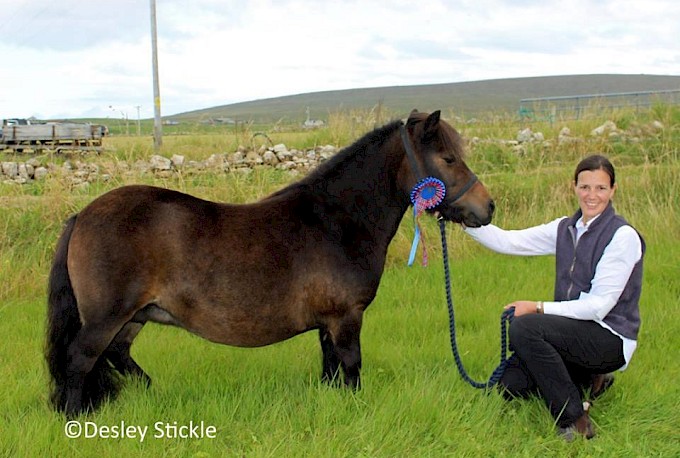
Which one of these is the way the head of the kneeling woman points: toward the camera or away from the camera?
toward the camera

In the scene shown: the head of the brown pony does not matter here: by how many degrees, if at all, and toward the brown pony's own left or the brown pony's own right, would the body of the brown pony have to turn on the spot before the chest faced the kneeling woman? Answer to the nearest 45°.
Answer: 0° — it already faces them

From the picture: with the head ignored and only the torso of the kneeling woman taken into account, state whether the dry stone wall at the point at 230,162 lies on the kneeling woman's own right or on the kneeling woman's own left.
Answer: on the kneeling woman's own right

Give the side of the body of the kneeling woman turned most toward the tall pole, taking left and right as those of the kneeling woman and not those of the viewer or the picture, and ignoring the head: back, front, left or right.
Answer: right

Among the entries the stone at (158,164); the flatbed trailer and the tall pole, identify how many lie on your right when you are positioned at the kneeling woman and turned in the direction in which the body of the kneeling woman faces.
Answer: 3

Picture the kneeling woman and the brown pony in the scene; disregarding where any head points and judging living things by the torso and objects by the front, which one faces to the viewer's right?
the brown pony

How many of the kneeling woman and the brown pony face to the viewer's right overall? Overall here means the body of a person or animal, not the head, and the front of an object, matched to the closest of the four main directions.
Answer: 1

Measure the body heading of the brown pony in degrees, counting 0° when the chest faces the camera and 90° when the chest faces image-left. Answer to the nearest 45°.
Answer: approximately 270°

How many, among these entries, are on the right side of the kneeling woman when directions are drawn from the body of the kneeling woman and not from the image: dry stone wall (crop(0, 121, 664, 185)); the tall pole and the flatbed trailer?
3

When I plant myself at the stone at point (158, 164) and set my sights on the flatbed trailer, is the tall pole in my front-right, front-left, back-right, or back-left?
front-right

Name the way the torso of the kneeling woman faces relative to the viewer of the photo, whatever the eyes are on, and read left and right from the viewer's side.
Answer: facing the viewer and to the left of the viewer

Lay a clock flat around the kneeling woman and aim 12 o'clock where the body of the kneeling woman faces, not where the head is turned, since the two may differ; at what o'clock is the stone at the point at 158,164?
The stone is roughly at 3 o'clock from the kneeling woman.
